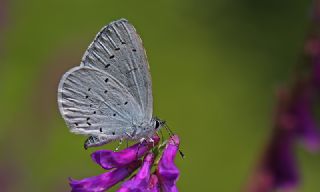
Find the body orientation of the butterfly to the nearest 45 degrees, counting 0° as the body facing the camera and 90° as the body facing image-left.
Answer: approximately 270°
